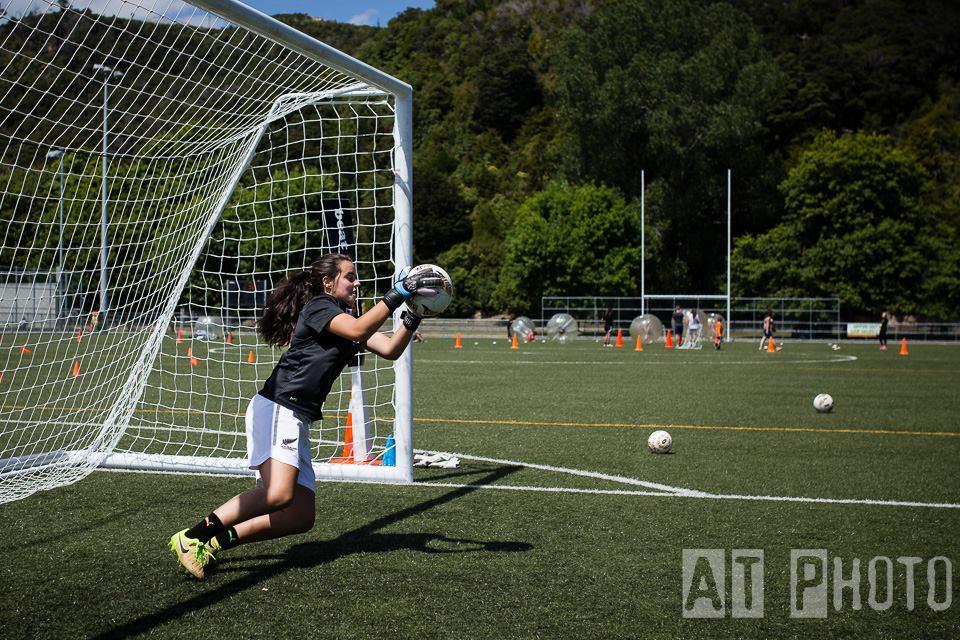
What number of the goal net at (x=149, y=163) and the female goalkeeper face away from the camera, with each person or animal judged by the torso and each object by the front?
0

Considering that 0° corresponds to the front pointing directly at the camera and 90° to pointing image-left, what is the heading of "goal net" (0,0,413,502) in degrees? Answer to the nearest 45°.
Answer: approximately 315°

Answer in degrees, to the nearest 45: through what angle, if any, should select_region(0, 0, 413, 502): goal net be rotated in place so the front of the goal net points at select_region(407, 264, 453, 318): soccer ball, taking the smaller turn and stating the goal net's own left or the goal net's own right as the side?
0° — it already faces it

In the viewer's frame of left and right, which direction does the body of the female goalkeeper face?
facing to the right of the viewer

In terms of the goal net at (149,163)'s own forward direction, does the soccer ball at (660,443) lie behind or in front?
in front

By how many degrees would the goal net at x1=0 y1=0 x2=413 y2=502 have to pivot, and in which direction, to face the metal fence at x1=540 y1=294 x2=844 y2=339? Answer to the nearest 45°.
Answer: approximately 90° to its left

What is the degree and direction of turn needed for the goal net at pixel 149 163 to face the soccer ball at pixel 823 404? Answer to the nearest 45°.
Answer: approximately 45° to its left

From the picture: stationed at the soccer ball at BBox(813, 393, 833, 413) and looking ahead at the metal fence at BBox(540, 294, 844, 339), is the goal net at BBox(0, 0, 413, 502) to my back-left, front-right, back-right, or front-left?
back-left

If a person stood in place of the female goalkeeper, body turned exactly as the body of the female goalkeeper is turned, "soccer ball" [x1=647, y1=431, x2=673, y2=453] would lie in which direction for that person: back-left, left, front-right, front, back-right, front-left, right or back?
front-left

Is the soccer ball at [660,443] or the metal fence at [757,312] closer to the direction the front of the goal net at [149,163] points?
the soccer ball
